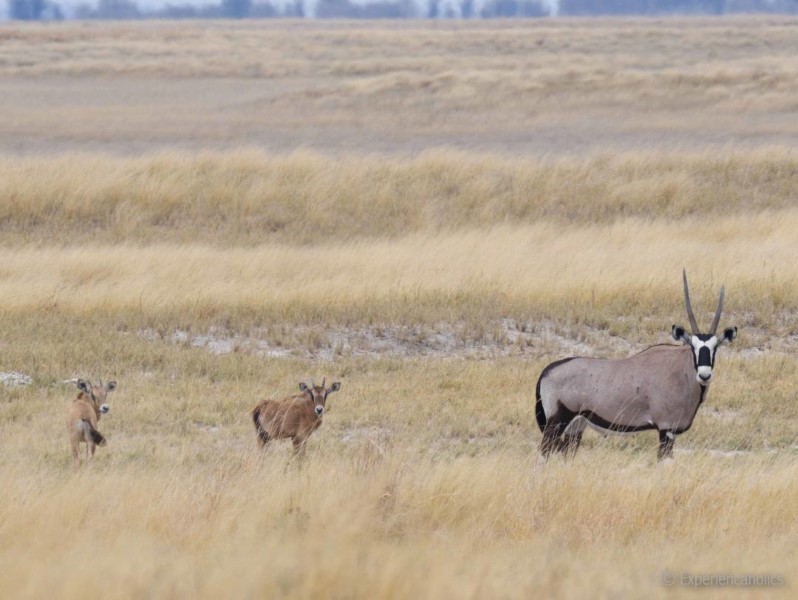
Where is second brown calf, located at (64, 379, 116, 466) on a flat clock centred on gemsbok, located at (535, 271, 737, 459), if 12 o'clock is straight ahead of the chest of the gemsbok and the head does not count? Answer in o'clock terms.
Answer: The second brown calf is roughly at 6 o'clock from the gemsbok.

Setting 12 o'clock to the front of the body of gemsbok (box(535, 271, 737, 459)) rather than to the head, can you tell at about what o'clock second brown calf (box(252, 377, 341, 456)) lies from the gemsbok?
The second brown calf is roughly at 6 o'clock from the gemsbok.

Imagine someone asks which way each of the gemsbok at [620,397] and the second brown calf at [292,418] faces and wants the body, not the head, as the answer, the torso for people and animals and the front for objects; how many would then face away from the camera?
0

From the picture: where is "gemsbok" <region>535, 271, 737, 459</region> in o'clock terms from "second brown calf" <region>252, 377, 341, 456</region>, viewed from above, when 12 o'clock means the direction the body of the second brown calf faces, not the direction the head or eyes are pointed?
The gemsbok is roughly at 11 o'clock from the second brown calf.

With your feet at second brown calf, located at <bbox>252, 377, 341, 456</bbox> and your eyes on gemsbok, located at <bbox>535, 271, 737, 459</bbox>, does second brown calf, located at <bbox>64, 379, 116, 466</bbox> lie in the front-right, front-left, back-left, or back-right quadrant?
back-right

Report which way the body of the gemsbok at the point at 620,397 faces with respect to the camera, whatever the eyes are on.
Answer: to the viewer's right

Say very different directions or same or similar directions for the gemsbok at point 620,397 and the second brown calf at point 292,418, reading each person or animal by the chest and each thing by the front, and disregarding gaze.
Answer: same or similar directions

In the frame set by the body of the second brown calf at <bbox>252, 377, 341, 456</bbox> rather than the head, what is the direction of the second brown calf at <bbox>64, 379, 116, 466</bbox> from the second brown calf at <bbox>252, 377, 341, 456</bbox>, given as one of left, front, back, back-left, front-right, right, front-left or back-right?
back-right

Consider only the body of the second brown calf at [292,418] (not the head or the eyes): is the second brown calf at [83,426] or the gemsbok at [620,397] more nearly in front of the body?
the gemsbok

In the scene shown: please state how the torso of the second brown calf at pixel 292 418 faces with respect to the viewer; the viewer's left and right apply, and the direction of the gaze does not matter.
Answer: facing the viewer and to the right of the viewer
